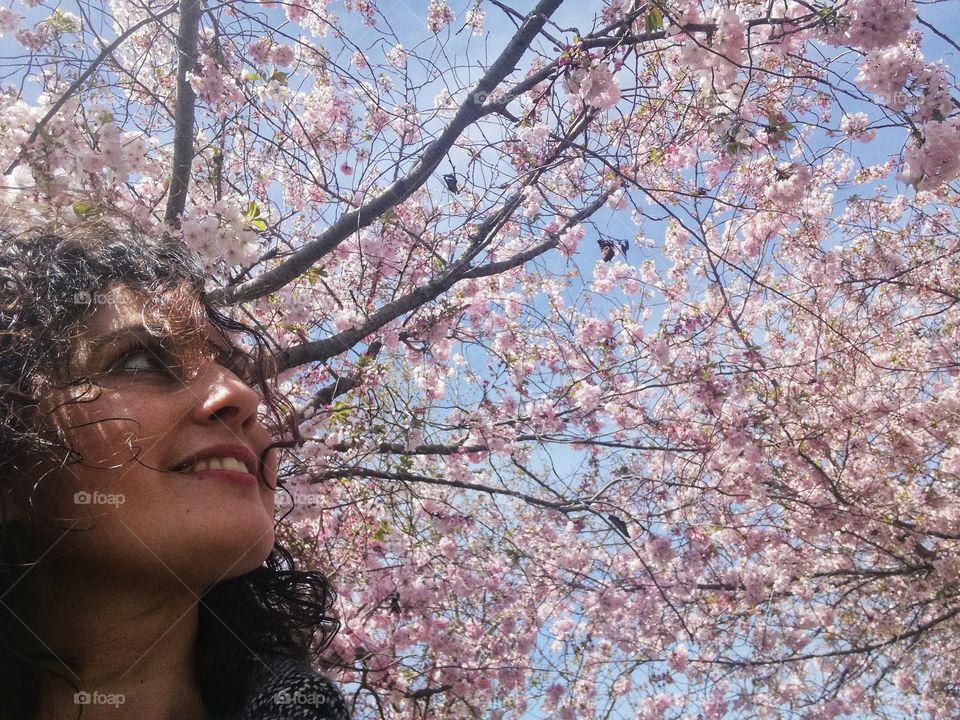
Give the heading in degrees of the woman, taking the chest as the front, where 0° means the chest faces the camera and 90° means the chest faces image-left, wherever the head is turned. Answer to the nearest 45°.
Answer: approximately 315°

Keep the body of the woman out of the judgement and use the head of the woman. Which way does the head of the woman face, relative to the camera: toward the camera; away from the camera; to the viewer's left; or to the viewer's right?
to the viewer's right
